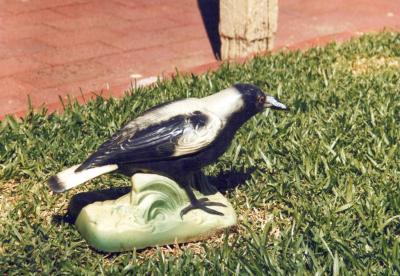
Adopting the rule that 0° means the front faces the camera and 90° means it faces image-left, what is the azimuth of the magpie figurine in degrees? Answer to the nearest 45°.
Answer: approximately 270°

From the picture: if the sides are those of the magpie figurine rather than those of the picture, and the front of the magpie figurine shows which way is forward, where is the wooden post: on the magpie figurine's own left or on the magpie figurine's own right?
on the magpie figurine's own left
